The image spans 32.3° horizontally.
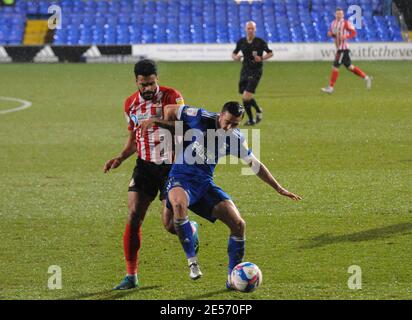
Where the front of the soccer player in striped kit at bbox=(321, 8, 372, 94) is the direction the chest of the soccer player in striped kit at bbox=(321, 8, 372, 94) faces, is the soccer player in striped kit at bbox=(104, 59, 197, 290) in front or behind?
in front

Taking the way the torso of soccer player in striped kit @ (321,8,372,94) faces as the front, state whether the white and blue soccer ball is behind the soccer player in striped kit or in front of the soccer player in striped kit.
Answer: in front
